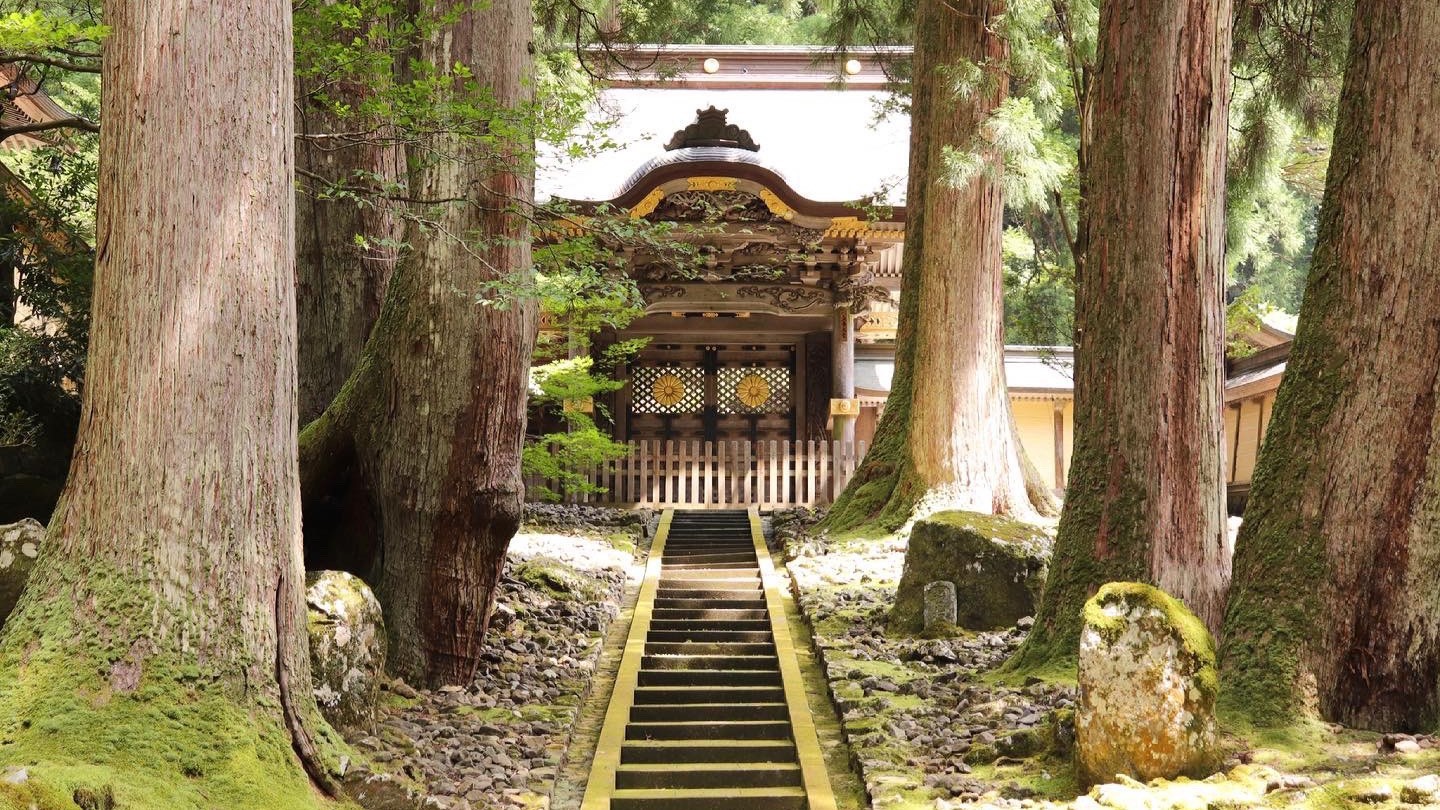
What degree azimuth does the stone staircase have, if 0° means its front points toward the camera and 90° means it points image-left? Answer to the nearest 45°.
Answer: approximately 0°

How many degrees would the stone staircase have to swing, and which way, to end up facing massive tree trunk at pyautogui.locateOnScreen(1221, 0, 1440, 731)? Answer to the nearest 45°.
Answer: approximately 45° to its left

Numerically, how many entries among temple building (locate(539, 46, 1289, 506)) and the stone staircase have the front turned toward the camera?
2

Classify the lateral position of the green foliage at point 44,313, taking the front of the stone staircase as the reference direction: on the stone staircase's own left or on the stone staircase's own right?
on the stone staircase's own right

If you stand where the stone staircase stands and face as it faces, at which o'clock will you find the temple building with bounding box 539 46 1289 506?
The temple building is roughly at 6 o'clock from the stone staircase.

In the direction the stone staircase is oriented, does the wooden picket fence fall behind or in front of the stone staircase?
behind

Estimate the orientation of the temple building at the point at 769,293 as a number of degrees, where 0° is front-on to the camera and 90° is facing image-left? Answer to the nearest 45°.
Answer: approximately 0°

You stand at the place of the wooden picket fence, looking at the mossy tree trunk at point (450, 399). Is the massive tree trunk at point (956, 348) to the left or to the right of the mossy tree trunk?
left

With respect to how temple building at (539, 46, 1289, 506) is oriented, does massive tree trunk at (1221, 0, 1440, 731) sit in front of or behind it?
in front

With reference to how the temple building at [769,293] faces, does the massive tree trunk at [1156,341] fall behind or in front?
in front

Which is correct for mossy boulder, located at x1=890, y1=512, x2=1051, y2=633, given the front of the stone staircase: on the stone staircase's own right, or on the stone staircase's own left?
on the stone staircase's own left
